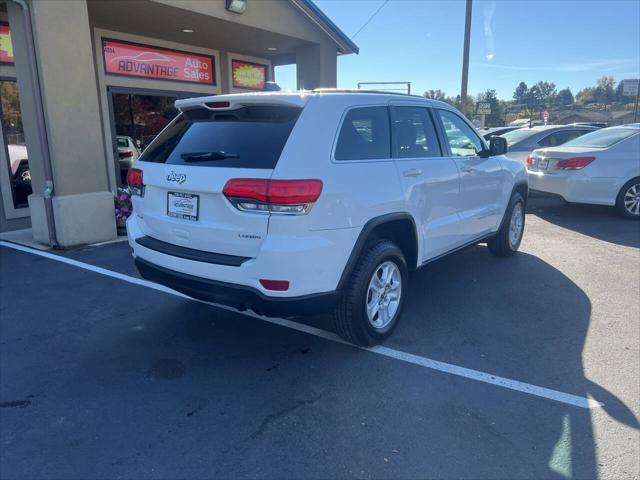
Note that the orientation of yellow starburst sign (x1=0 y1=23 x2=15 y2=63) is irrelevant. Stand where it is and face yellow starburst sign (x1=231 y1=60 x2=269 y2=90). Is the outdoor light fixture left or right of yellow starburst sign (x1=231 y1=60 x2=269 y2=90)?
right

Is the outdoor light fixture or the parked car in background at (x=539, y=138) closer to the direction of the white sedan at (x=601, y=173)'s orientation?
the parked car in background

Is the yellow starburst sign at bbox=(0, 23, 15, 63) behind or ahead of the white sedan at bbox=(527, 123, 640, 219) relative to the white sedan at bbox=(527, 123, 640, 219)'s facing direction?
behind

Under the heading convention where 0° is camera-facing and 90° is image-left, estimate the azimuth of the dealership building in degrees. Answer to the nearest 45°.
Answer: approximately 315°

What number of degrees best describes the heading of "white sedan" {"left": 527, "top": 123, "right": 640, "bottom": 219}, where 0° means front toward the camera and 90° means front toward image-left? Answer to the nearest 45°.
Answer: approximately 225°

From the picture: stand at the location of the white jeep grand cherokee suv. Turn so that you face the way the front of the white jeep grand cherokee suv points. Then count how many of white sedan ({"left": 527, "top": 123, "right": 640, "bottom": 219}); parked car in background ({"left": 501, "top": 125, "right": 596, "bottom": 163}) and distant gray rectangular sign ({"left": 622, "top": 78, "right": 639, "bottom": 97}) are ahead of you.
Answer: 3

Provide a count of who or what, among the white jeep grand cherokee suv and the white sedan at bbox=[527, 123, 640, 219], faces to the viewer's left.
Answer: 0

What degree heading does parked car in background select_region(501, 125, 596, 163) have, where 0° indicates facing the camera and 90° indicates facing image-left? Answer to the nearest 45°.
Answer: approximately 225°

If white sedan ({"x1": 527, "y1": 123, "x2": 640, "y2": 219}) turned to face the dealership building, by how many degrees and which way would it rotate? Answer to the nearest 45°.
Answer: approximately 180°

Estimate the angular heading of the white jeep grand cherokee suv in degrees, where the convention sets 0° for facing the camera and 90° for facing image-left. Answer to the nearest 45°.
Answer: approximately 225°

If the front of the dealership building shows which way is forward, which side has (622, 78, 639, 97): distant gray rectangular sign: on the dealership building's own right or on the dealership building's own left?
on the dealership building's own left

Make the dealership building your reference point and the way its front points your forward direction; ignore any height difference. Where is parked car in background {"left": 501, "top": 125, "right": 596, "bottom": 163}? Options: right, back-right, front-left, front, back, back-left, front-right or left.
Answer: front-left

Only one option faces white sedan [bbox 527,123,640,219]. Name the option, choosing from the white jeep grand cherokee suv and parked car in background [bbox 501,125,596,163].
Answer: the white jeep grand cherokee suv
